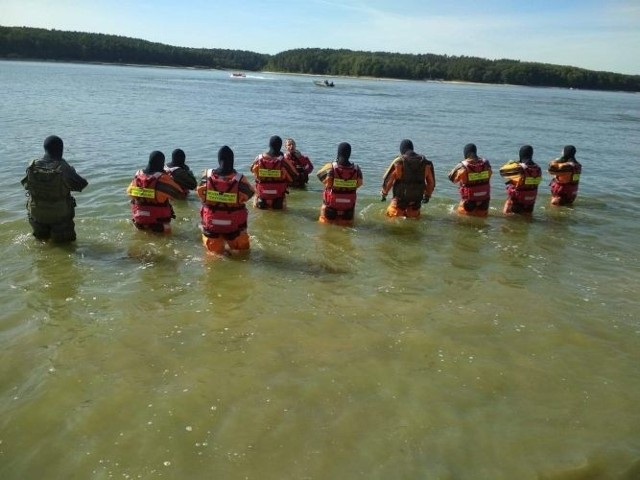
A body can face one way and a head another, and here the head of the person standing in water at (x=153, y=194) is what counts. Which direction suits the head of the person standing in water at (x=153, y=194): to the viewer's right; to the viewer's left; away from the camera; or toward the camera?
away from the camera

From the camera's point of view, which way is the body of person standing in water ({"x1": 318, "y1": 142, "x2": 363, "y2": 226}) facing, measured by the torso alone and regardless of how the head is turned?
away from the camera

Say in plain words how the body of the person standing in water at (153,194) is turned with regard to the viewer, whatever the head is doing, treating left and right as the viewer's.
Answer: facing away from the viewer and to the right of the viewer

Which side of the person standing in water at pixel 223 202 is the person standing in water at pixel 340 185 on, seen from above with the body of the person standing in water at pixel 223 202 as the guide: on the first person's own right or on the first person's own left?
on the first person's own right

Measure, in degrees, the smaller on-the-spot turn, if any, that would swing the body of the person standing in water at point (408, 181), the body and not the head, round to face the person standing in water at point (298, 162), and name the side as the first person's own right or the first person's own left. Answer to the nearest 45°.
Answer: approximately 45° to the first person's own left

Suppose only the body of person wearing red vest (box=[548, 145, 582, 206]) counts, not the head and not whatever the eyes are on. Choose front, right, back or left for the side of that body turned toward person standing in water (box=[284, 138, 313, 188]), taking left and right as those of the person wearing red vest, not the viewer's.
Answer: left

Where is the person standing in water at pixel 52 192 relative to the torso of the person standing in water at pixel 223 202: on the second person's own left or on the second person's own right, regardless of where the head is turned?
on the second person's own left

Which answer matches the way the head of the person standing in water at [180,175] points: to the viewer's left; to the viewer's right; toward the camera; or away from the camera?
away from the camera

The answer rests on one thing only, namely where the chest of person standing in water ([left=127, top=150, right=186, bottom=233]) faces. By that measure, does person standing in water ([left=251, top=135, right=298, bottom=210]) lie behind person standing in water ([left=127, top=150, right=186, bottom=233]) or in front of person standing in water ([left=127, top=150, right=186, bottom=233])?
in front

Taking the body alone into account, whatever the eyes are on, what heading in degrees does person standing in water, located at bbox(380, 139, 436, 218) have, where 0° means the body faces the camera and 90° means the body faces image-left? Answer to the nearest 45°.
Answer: approximately 180°

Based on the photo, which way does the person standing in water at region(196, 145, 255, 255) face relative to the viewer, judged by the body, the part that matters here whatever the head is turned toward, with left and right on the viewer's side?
facing away from the viewer

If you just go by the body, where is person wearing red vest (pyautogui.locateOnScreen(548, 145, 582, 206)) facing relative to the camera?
away from the camera

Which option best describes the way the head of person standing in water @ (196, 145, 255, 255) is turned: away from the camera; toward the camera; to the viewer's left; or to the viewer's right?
away from the camera
